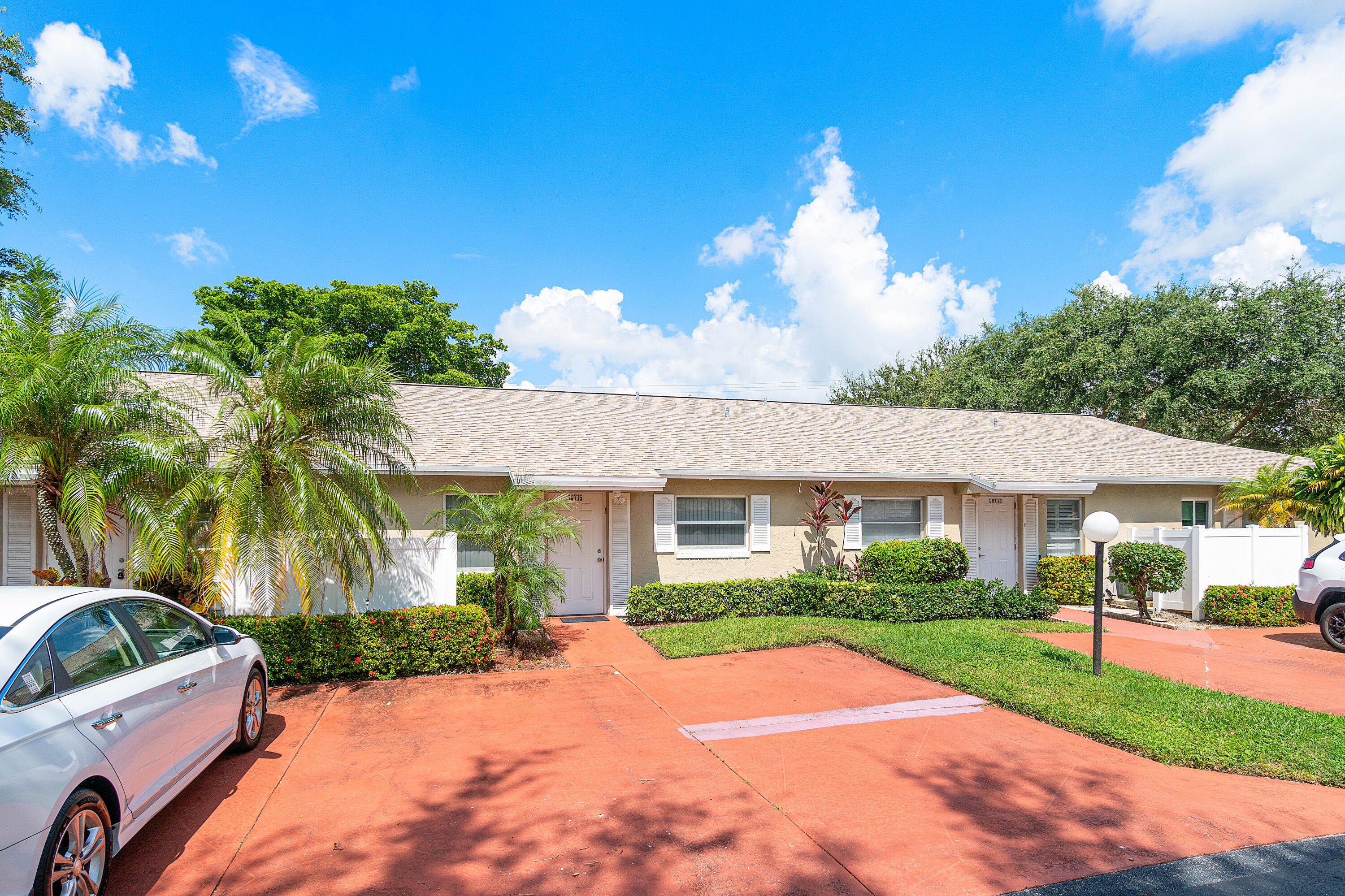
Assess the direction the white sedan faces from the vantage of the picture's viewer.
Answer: facing away from the viewer and to the right of the viewer

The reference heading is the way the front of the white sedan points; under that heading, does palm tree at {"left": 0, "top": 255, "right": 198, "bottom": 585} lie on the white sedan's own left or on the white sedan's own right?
on the white sedan's own left

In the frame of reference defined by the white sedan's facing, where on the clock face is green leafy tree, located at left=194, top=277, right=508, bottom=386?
The green leafy tree is roughly at 11 o'clock from the white sedan.

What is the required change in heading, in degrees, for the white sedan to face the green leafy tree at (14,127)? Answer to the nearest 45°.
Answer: approximately 45° to its left
